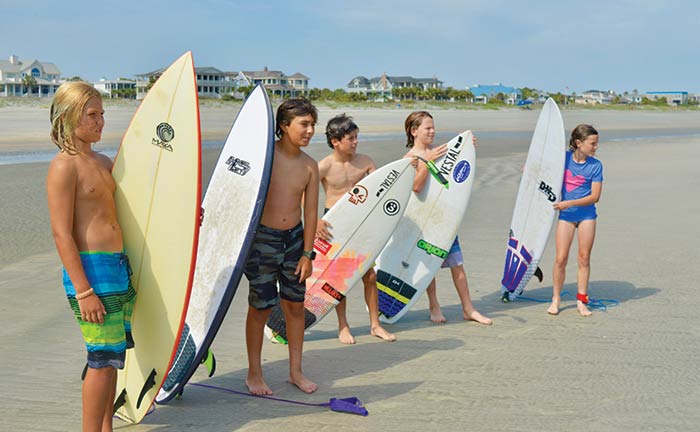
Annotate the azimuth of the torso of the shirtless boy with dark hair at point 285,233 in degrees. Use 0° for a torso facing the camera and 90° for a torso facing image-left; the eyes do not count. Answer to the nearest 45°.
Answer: approximately 315°

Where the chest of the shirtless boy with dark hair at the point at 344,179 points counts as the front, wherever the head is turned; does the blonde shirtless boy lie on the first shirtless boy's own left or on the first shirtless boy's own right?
on the first shirtless boy's own right

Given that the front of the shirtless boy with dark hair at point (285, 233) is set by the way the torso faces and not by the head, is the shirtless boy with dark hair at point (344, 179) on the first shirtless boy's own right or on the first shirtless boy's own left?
on the first shirtless boy's own left

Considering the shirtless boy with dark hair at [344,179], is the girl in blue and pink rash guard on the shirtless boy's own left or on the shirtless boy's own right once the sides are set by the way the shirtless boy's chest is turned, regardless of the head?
on the shirtless boy's own left

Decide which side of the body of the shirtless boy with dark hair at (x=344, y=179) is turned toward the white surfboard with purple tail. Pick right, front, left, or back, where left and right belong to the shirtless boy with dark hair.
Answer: left

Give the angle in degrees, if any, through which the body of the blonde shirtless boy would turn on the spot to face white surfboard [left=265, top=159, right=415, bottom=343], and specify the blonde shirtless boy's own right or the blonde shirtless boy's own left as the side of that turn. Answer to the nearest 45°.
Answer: approximately 90° to the blonde shirtless boy's own left

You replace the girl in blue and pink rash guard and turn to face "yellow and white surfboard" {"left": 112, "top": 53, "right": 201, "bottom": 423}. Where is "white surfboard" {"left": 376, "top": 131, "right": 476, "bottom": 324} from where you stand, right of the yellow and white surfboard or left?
right

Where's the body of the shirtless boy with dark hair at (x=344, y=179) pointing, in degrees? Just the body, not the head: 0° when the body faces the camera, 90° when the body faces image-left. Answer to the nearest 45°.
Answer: approximately 315°
